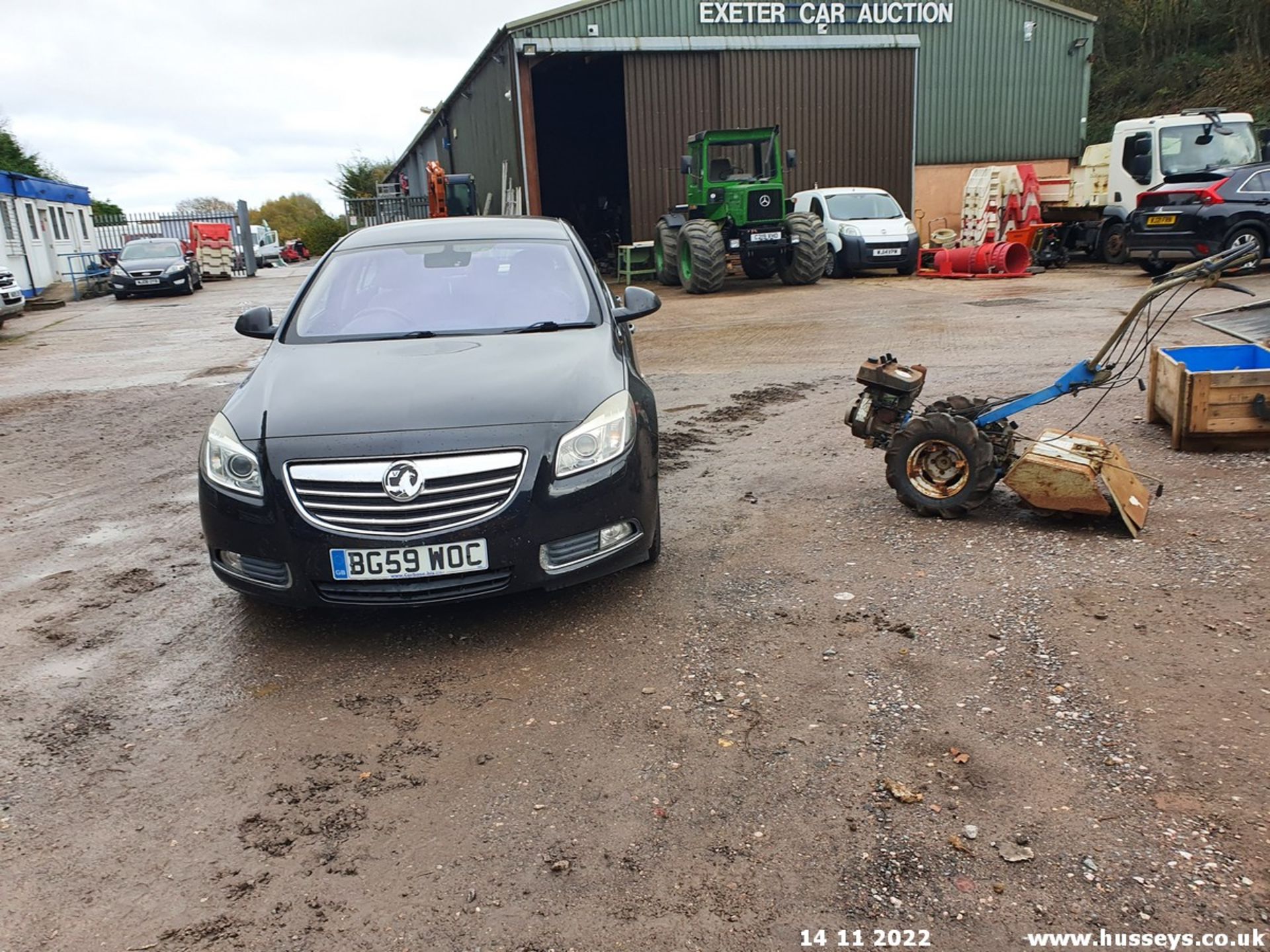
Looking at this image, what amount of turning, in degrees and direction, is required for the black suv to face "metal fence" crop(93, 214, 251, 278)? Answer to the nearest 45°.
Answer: approximately 135° to its left

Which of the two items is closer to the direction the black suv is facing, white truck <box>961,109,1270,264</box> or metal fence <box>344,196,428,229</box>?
the white truck

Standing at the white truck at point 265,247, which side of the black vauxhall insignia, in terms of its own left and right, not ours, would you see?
back

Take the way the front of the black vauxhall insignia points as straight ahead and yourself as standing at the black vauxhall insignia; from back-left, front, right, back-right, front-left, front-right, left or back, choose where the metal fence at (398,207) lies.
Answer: back

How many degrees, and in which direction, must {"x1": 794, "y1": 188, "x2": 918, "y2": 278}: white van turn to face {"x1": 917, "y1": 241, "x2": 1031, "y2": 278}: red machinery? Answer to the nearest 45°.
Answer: approximately 45° to its left

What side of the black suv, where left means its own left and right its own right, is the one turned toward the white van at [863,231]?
left

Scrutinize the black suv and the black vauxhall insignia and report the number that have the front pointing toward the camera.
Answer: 1

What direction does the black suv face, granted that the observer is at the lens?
facing away from the viewer and to the right of the viewer
